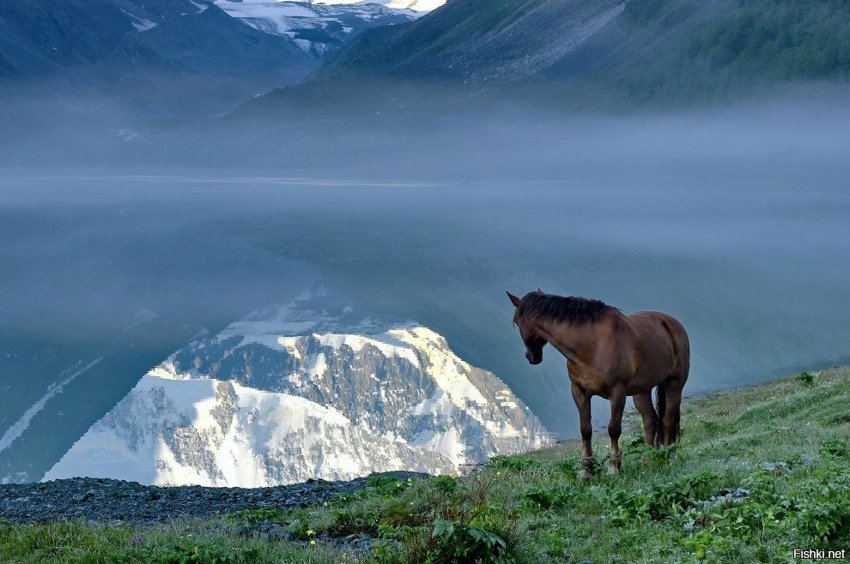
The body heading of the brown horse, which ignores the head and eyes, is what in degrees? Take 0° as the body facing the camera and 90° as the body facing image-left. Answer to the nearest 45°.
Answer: approximately 45°
